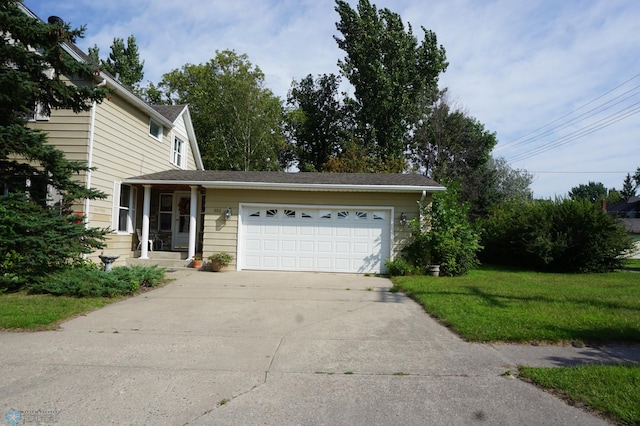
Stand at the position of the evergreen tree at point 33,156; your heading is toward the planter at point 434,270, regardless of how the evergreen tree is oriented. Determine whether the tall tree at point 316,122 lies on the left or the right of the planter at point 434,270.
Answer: left

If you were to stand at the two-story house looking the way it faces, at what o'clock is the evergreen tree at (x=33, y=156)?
The evergreen tree is roughly at 2 o'clock from the two-story house.

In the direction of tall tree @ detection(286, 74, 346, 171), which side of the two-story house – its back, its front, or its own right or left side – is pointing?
back

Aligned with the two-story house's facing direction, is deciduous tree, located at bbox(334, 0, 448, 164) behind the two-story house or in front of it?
behind

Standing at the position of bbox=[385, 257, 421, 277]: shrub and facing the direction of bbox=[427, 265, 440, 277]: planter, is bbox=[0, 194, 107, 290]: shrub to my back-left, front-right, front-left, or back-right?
back-right

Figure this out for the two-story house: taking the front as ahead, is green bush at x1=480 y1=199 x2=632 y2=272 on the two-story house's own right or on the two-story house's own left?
on the two-story house's own left

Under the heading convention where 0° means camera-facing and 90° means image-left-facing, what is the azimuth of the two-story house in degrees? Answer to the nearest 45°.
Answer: approximately 0°

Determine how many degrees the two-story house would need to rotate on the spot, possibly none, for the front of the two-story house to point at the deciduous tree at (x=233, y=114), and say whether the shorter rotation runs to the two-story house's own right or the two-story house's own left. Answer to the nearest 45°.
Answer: approximately 180°
